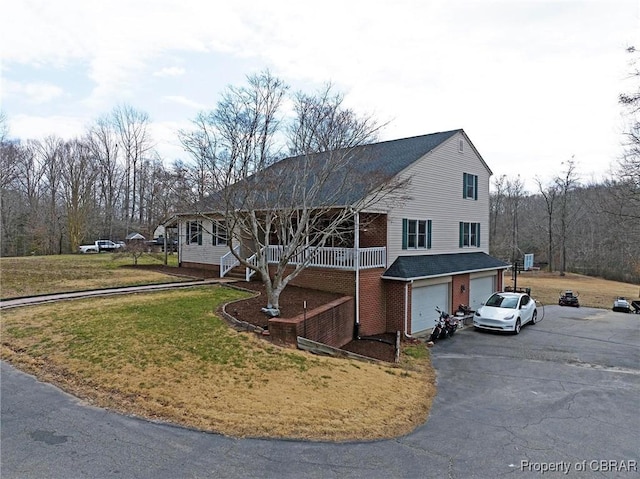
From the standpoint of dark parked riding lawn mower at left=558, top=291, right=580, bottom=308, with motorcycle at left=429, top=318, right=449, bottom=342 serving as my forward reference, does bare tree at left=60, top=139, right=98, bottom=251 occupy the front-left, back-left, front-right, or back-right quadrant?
front-right

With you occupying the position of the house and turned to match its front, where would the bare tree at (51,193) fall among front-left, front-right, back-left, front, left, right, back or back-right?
right

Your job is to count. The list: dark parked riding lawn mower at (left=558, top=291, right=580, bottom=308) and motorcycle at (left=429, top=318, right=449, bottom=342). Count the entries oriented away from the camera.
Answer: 0

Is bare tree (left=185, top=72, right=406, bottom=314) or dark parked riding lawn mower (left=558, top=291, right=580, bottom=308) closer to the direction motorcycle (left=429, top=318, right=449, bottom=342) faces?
the bare tree

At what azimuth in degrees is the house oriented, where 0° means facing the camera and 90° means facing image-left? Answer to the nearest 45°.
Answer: approximately 45°

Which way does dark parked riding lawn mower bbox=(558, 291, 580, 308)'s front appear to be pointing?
toward the camera

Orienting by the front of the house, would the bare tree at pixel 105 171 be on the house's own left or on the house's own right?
on the house's own right

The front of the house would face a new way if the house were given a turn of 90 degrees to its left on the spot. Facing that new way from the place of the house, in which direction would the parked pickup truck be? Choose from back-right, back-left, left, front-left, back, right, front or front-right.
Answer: back
